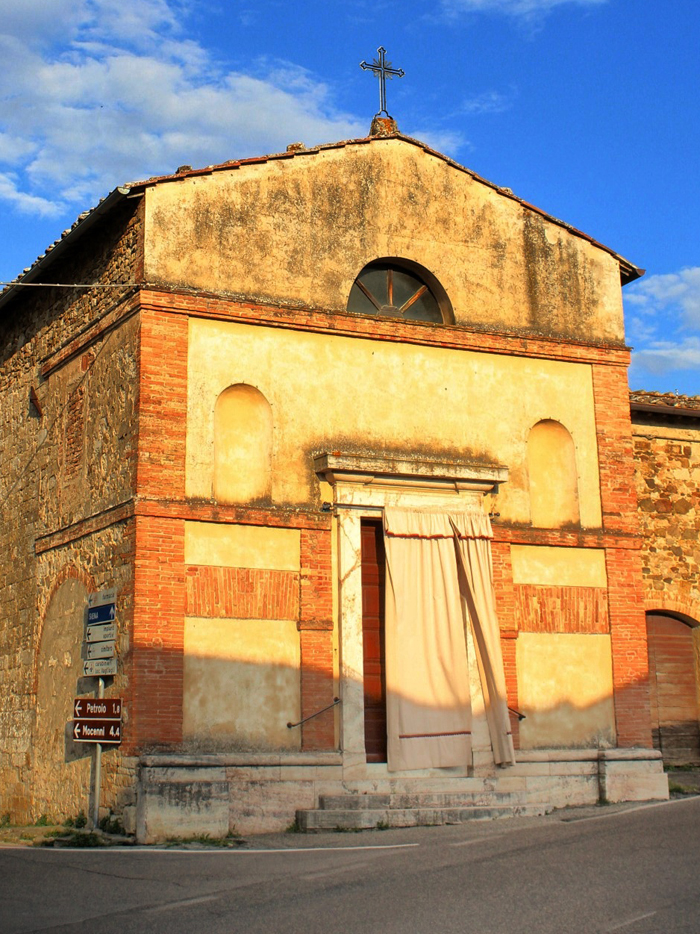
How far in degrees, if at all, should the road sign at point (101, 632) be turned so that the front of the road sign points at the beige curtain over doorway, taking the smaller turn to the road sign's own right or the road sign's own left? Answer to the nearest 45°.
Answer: approximately 90° to the road sign's own left

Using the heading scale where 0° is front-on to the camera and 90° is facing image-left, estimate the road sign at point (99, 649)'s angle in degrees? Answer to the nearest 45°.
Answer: approximately 0°

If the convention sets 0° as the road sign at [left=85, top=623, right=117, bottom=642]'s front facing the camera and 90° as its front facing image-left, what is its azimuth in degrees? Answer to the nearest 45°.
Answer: approximately 0°
